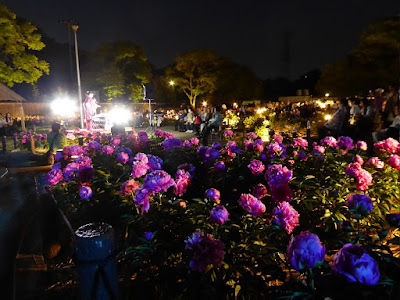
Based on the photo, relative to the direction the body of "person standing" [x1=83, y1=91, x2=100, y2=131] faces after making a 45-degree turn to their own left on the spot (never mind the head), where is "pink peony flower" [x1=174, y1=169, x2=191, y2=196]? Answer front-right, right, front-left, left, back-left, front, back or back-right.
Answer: right

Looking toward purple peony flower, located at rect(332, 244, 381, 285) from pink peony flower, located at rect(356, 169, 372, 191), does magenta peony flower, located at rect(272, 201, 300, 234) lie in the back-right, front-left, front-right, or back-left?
front-right

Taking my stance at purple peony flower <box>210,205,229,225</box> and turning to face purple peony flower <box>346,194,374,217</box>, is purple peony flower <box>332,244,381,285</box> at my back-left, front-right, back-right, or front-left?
front-right

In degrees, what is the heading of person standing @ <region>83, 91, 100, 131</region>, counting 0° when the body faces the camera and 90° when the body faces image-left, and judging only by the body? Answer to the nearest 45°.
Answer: approximately 315°

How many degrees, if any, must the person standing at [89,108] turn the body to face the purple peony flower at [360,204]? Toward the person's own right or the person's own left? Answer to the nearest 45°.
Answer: approximately 45° to the person's own right

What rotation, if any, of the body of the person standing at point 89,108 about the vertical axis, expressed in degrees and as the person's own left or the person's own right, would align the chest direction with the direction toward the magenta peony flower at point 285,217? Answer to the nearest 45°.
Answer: approximately 45° to the person's own right

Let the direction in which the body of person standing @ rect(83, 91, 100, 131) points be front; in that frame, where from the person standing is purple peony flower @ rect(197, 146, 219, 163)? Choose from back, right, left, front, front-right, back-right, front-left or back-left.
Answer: front-right

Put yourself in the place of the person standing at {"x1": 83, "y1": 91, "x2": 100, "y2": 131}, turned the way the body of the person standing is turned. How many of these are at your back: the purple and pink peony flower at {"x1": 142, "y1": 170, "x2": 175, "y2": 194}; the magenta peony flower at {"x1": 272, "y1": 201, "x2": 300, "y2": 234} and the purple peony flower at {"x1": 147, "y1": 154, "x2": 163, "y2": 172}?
0

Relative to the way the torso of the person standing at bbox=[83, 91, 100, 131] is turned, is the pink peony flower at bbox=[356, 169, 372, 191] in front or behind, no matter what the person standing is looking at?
in front

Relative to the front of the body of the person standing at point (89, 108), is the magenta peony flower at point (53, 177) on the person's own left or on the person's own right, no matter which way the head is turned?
on the person's own right

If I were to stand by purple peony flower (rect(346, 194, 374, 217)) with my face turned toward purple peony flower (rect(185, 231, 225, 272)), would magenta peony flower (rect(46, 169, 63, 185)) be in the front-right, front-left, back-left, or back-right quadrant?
front-right

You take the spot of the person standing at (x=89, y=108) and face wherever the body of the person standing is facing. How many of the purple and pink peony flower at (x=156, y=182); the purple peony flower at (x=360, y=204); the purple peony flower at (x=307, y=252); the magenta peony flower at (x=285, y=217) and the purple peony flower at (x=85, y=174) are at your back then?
0

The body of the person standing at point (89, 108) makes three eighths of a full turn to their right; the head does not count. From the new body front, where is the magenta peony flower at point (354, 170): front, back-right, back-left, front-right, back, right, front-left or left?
left

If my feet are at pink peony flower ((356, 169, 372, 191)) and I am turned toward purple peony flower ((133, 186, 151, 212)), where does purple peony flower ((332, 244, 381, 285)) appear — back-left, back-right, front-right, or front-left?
front-left

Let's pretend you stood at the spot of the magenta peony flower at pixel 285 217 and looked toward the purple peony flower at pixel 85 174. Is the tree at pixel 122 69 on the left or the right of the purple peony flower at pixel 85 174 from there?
right

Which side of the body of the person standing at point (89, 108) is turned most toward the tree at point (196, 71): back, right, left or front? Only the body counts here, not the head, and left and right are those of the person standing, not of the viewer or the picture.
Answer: left

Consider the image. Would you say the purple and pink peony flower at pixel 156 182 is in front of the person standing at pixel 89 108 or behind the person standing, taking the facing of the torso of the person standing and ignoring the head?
in front

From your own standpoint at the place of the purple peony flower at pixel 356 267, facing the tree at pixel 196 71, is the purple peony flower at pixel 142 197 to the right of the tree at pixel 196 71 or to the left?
left
